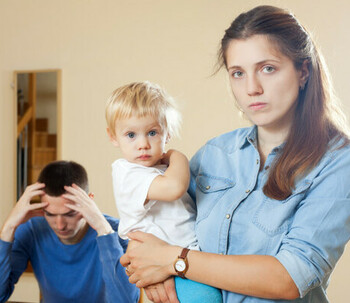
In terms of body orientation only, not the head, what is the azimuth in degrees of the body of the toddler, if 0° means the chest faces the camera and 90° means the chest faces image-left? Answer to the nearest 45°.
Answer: approximately 315°

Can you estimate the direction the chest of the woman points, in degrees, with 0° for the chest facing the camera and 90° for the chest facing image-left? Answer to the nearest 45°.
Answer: approximately 45°

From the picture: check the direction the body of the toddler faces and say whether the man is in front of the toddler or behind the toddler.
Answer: behind

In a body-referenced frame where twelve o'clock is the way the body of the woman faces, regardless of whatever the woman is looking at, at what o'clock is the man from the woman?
The man is roughly at 3 o'clock from the woman.
